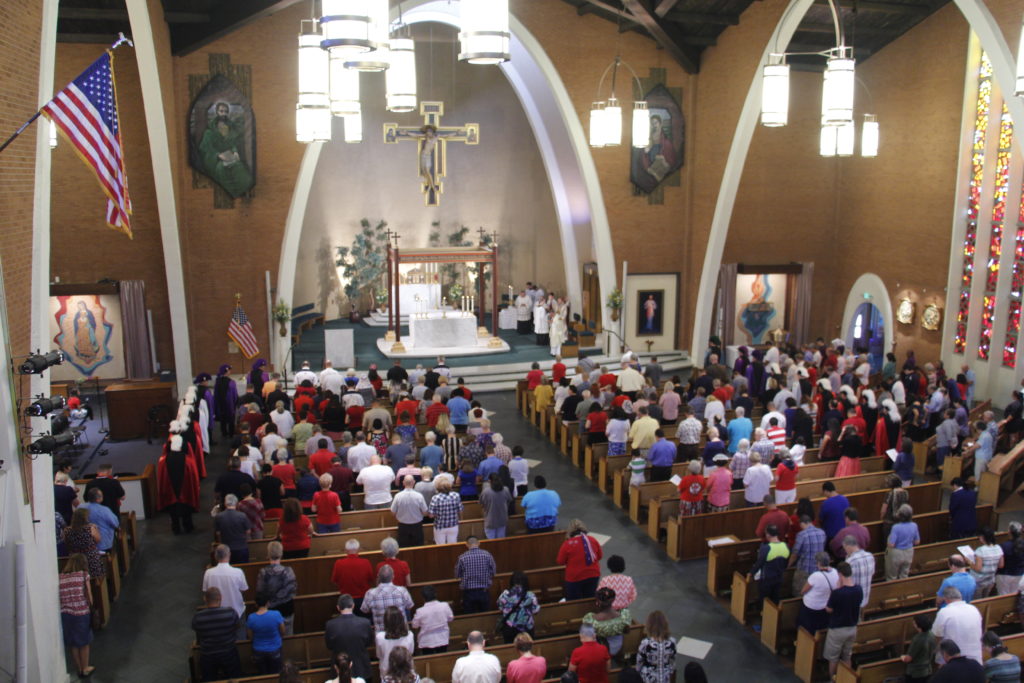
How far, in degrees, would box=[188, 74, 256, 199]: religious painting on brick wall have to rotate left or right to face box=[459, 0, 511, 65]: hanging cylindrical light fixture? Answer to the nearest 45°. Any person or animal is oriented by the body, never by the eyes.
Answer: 0° — it already faces it

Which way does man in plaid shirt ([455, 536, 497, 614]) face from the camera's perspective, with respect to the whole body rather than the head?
away from the camera

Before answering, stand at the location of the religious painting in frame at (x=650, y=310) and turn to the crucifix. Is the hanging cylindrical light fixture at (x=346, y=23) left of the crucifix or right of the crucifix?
left

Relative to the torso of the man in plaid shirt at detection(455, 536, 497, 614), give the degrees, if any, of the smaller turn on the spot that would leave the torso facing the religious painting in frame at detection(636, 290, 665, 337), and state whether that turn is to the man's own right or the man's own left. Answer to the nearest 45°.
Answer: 0° — they already face it

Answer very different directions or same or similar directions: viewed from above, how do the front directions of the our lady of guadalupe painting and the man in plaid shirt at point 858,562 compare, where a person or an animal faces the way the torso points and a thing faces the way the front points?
very different directions

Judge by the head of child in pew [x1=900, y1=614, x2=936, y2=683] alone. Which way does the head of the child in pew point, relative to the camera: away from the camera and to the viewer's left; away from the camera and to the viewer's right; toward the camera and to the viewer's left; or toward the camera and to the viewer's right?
away from the camera and to the viewer's left

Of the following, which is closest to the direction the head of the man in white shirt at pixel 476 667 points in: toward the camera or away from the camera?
away from the camera

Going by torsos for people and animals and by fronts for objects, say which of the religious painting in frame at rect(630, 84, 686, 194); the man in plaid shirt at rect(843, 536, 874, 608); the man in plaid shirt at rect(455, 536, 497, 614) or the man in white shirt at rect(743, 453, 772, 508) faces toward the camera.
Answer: the religious painting in frame

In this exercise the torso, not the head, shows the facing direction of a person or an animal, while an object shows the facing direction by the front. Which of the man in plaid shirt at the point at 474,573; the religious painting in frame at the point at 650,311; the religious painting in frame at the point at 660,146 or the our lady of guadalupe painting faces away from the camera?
the man in plaid shirt

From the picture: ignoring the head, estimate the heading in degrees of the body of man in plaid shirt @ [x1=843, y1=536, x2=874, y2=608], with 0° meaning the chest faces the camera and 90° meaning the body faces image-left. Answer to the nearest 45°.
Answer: approximately 135°

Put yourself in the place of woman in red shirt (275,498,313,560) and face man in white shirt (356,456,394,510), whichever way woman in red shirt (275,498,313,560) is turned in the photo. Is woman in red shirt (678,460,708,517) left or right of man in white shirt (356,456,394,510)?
right

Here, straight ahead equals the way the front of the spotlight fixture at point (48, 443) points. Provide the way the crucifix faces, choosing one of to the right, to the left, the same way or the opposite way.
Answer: to the right

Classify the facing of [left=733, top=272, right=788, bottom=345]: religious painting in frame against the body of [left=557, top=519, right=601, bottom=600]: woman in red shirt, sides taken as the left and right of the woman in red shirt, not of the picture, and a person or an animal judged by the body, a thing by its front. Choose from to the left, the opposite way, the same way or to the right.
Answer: the opposite way

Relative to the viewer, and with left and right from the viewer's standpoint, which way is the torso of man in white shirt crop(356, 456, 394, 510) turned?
facing away from the viewer

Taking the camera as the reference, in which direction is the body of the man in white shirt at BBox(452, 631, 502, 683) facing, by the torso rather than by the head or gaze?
away from the camera

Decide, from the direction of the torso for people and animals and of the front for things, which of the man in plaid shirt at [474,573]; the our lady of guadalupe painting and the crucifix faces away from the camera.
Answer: the man in plaid shirt

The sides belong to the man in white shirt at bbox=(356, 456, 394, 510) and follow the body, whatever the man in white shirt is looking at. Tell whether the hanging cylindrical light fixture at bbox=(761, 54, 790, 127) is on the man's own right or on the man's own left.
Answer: on the man's own right
